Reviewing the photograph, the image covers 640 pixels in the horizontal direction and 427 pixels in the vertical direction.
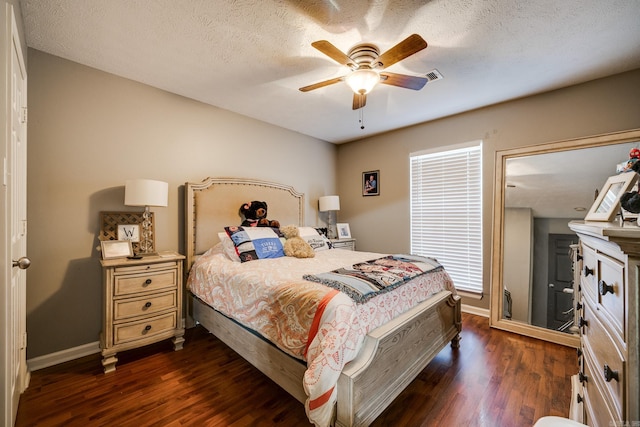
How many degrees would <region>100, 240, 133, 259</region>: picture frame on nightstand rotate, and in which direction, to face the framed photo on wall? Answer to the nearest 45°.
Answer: approximately 90° to its left

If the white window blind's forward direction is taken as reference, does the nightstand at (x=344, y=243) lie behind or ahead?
ahead

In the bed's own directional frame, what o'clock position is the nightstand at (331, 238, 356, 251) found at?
The nightstand is roughly at 8 o'clock from the bed.

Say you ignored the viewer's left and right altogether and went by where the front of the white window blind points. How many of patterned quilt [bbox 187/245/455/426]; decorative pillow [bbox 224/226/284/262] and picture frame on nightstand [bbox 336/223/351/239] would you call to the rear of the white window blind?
0

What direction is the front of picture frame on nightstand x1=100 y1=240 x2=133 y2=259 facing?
toward the camera

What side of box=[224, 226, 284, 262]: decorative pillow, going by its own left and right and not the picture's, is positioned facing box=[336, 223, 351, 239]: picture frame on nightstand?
left

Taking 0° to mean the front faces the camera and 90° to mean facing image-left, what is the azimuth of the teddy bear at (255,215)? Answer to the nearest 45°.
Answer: approximately 315°

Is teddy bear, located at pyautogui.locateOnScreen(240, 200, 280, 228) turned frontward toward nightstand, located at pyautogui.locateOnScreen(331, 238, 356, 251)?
no

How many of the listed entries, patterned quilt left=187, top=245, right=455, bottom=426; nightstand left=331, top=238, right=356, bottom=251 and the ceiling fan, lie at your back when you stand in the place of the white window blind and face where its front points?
0

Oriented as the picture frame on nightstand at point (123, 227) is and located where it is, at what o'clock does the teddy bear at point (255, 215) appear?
The teddy bear is roughly at 9 o'clock from the picture frame on nightstand.

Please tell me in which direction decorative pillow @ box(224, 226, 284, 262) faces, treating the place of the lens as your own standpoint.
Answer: facing the viewer and to the right of the viewer

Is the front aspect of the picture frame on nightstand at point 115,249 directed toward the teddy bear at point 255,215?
no

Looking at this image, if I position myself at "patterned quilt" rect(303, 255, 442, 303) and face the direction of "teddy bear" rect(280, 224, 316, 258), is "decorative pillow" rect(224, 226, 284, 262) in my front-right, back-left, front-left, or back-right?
front-left

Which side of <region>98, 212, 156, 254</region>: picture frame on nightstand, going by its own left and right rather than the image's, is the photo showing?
front

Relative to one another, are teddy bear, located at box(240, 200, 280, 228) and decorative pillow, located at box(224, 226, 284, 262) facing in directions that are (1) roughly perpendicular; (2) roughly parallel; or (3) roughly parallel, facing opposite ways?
roughly parallel
